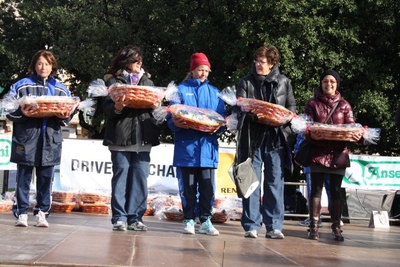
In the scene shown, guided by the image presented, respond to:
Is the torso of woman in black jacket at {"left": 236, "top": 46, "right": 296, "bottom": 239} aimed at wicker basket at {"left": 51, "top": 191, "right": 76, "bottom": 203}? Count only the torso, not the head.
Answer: no

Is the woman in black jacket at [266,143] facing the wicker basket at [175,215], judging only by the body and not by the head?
no

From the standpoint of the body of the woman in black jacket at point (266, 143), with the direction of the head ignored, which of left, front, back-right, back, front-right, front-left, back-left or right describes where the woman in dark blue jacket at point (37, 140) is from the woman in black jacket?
right

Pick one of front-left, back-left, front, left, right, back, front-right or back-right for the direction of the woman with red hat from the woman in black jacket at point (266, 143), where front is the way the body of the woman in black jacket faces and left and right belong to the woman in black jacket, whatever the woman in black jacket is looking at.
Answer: right

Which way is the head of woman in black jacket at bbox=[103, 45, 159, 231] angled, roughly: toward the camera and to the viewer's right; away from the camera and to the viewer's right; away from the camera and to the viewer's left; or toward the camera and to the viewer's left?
toward the camera and to the viewer's right

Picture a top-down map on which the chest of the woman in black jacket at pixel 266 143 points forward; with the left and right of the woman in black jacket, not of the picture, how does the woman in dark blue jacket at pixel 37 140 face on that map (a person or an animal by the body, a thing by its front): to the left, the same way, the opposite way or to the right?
the same way

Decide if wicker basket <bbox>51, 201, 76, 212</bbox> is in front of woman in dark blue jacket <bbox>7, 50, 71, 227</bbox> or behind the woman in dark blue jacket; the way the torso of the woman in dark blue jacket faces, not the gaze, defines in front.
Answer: behind

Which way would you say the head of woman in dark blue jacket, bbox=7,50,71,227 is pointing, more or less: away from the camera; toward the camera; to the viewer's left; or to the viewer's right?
toward the camera

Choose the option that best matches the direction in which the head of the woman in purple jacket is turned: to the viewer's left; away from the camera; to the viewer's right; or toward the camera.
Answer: toward the camera

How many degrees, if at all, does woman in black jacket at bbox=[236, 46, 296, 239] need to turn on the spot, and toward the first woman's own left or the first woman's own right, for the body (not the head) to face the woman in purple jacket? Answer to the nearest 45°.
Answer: approximately 90° to the first woman's own left

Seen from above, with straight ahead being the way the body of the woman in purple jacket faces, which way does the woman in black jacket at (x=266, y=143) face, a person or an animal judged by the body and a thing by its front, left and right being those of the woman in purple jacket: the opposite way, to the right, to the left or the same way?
the same way

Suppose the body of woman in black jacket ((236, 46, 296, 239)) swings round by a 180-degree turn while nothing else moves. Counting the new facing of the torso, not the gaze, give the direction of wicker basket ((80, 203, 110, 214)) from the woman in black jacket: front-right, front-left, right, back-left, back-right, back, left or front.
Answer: front-left

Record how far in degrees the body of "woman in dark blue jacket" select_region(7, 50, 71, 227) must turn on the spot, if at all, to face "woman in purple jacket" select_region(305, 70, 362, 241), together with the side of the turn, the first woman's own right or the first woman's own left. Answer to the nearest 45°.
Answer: approximately 90° to the first woman's own left

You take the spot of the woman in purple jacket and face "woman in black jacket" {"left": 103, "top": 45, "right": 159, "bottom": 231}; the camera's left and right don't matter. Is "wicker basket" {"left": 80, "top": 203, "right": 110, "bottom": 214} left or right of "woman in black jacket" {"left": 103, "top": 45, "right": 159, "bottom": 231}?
right

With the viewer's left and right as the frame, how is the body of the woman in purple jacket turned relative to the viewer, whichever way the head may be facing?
facing the viewer
